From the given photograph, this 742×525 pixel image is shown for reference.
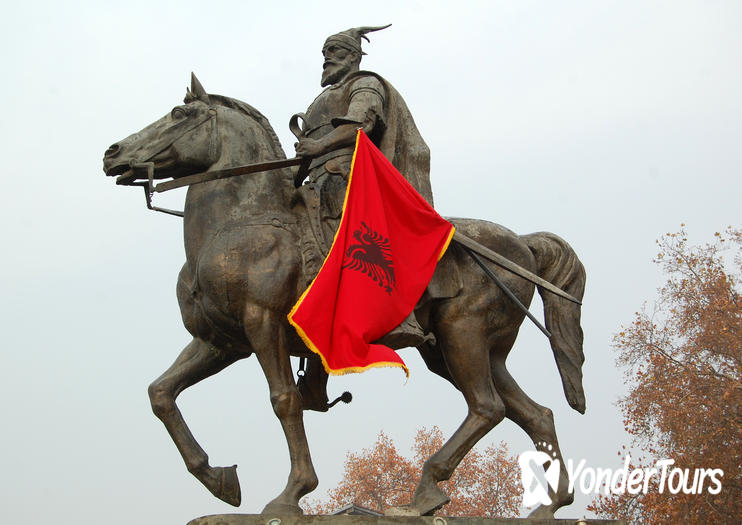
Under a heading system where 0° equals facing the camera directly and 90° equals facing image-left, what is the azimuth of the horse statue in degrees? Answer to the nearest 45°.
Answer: approximately 90°
